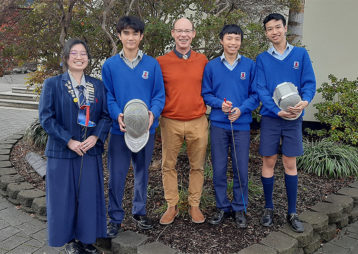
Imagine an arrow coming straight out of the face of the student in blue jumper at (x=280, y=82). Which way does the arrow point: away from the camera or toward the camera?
toward the camera

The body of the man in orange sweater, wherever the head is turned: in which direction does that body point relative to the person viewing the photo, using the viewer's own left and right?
facing the viewer

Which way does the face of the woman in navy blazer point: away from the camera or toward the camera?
toward the camera

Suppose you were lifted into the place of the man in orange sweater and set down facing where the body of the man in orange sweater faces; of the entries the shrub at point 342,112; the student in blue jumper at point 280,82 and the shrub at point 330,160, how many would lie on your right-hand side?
0

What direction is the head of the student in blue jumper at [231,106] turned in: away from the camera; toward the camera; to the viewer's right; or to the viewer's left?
toward the camera

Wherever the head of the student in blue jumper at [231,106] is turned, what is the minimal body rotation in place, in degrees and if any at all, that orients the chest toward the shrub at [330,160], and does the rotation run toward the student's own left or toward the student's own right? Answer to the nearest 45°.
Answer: approximately 135° to the student's own left

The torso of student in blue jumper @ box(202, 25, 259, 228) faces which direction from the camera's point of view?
toward the camera

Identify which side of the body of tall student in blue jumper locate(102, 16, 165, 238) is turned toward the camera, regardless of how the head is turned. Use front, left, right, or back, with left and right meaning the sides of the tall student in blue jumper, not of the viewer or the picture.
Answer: front

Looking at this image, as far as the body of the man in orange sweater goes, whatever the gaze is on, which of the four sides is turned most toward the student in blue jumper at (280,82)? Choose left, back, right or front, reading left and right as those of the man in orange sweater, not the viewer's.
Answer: left

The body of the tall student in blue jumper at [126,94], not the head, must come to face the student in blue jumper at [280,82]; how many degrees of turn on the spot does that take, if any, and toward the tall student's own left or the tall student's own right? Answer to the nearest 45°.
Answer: approximately 90° to the tall student's own left

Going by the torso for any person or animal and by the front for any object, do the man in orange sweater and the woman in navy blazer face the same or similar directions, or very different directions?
same or similar directions

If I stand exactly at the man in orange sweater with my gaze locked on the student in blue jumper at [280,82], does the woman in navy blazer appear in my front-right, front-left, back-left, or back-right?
back-right
